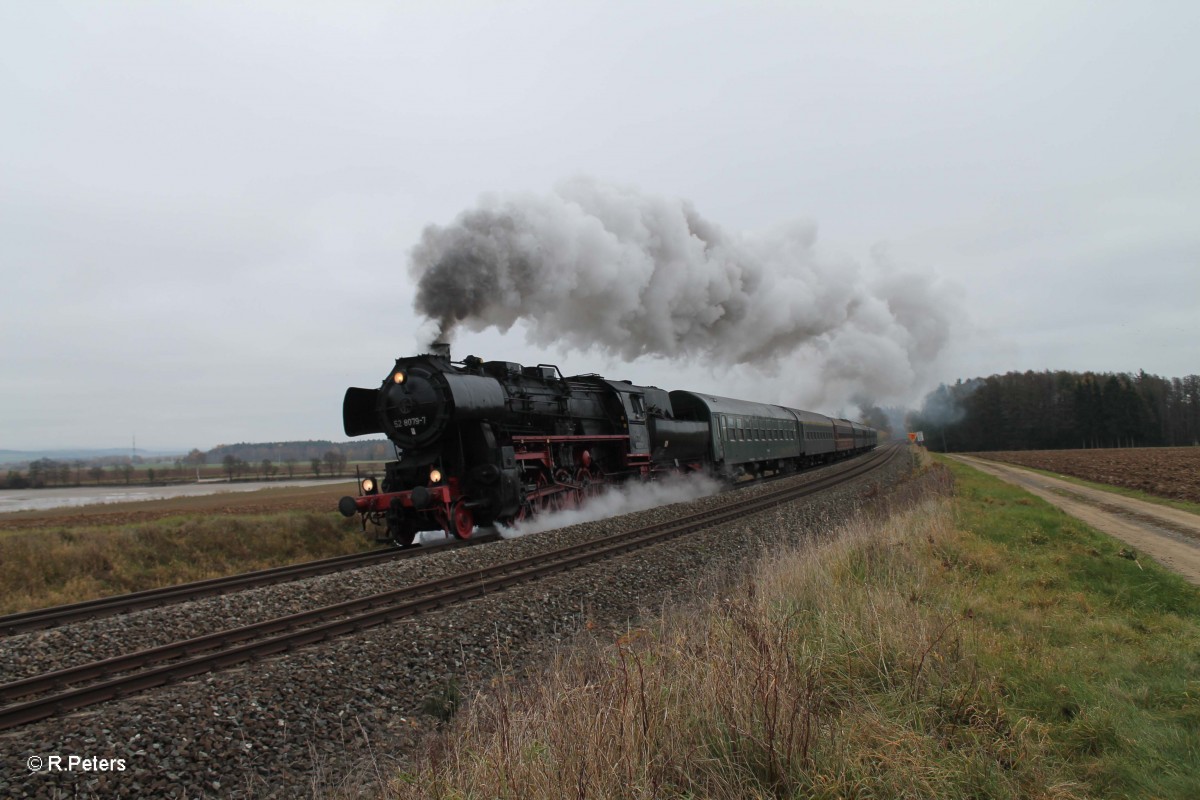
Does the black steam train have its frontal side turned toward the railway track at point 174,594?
yes

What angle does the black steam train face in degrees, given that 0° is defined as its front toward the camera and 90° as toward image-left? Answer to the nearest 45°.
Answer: approximately 45°
